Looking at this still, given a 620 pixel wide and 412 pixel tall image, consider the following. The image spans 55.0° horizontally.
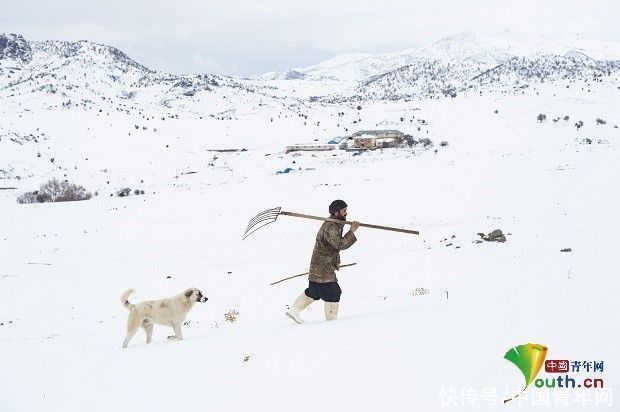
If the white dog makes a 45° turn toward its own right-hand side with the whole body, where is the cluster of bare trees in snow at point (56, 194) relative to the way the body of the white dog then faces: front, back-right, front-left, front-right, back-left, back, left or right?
back-left

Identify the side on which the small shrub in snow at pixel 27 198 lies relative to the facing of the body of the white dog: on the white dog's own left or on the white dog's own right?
on the white dog's own left

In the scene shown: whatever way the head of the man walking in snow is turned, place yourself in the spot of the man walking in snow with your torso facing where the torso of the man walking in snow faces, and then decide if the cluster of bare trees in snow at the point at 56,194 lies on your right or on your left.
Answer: on your left

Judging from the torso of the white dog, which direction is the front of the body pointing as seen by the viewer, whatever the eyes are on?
to the viewer's right

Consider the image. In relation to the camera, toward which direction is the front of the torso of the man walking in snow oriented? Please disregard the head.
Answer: to the viewer's right

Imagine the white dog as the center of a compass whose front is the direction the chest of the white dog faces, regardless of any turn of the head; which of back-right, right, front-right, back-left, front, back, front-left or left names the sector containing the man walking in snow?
front-right

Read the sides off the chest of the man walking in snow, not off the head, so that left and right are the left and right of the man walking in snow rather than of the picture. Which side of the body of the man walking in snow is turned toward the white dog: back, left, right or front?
back

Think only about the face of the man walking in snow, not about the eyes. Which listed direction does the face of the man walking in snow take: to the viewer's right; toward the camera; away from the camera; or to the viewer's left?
to the viewer's right

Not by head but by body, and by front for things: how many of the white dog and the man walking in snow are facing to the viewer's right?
2

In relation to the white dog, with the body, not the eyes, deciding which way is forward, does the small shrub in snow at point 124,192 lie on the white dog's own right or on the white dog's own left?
on the white dog's own left
